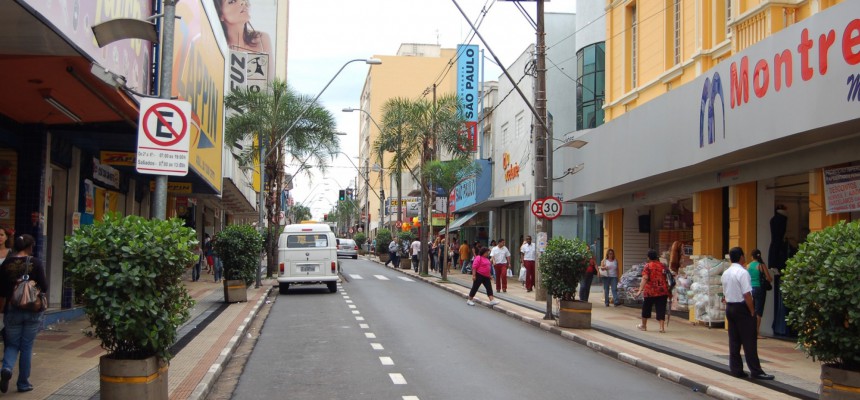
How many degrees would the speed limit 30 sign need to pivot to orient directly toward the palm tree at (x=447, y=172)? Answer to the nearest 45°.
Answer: approximately 180°

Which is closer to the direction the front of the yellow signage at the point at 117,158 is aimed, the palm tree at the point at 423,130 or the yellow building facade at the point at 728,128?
the yellow building facade

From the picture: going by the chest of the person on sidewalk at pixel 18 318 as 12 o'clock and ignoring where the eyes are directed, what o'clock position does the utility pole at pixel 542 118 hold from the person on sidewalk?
The utility pole is roughly at 2 o'clock from the person on sidewalk.

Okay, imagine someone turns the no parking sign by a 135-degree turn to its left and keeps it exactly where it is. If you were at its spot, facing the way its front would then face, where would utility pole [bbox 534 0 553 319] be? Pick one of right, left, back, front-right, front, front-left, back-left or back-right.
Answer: front

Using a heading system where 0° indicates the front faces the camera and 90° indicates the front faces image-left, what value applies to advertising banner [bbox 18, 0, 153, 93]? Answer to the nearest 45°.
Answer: approximately 315°

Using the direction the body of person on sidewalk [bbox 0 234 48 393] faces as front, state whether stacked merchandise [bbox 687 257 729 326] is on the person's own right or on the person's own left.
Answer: on the person's own right

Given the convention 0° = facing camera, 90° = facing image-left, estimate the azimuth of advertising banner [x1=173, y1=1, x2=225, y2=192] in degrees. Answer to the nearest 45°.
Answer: approximately 315°

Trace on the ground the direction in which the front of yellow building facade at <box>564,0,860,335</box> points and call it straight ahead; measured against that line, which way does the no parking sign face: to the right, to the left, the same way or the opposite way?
to the left

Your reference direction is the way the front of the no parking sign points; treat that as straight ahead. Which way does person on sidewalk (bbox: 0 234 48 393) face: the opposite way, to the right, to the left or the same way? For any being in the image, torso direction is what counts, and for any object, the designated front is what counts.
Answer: the opposite way

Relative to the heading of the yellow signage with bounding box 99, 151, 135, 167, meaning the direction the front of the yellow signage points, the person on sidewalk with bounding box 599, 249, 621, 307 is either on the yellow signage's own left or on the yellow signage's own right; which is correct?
on the yellow signage's own left

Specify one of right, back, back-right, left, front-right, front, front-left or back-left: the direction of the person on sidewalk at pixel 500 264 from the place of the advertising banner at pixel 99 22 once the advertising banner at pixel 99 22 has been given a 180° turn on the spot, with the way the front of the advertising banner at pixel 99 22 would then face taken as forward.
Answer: right

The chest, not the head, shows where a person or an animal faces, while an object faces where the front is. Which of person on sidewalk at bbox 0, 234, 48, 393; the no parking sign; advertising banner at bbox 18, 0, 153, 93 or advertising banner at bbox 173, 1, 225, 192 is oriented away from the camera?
the person on sidewalk
